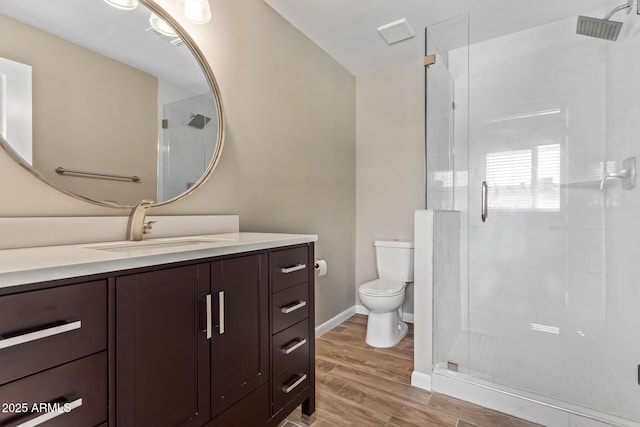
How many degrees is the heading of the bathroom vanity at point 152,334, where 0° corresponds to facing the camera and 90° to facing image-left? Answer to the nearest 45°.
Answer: approximately 315°

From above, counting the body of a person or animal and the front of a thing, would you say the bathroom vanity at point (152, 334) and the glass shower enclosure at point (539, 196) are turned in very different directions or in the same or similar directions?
very different directions

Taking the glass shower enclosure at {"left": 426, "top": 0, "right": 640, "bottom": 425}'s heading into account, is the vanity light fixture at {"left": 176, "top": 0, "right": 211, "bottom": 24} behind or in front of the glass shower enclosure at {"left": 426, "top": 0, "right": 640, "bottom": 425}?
in front

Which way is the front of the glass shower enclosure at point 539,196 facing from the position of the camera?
facing the viewer and to the left of the viewer

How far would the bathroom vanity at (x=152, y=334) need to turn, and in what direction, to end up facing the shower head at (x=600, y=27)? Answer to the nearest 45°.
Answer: approximately 45° to its left
